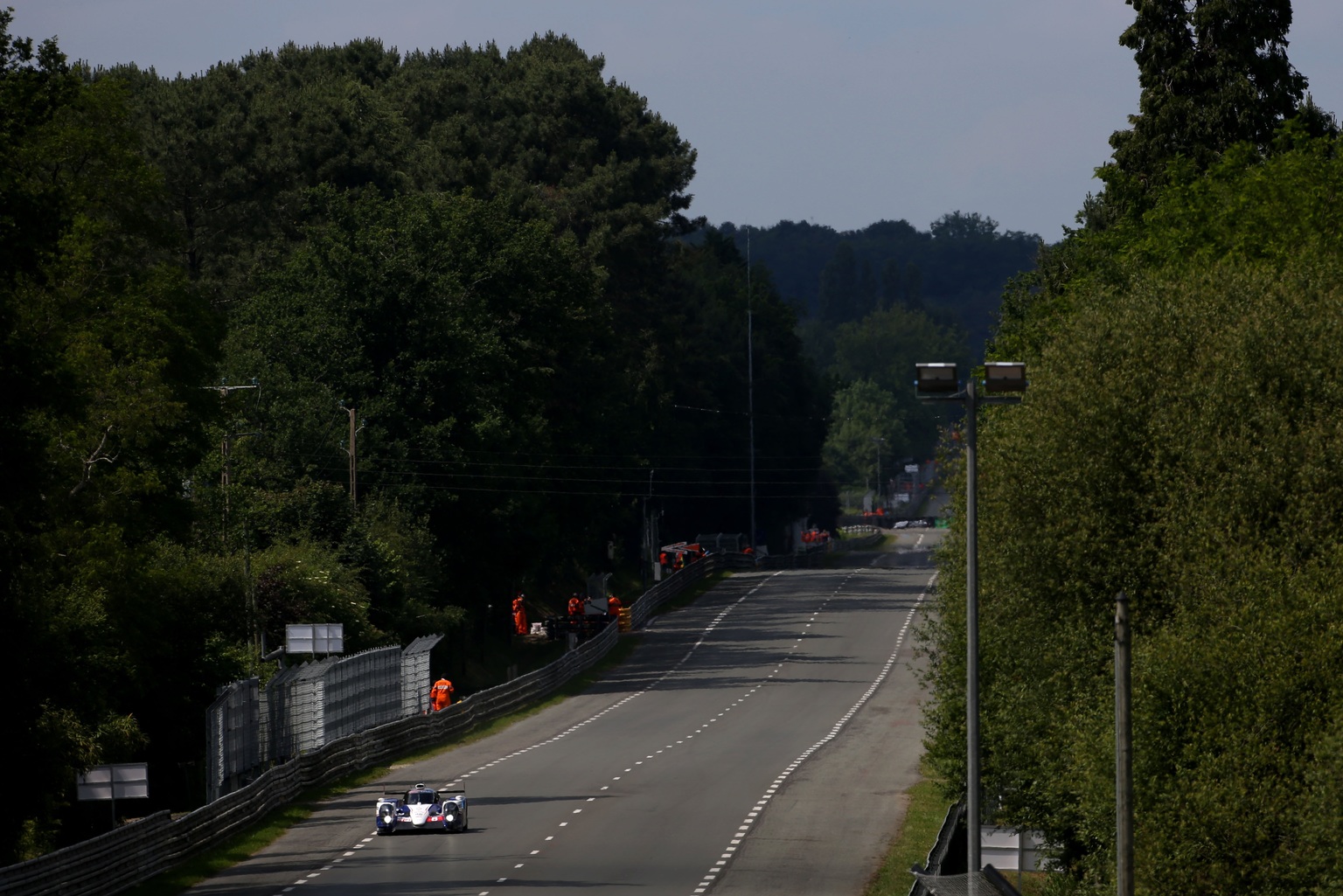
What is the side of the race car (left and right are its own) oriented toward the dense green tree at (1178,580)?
left

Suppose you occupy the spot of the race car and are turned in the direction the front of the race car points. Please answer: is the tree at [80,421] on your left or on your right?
on your right

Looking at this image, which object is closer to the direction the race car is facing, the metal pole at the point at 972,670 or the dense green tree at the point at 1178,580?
the metal pole

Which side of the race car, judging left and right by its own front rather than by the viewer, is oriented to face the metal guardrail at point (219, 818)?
right

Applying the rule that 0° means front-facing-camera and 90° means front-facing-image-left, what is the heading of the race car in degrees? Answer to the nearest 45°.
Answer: approximately 0°

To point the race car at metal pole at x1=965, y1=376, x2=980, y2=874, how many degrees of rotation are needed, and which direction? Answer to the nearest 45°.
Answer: approximately 45° to its left

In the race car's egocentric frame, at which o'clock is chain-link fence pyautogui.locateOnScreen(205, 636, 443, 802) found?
The chain-link fence is roughly at 5 o'clock from the race car.

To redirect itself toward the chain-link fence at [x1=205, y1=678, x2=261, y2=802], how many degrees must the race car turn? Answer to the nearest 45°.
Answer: approximately 135° to its right
